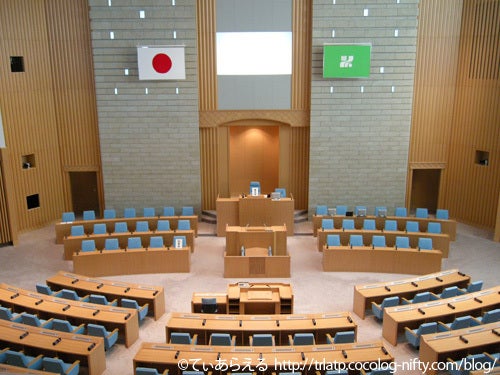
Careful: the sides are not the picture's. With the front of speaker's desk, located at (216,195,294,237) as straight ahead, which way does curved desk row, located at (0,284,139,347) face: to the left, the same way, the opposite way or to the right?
the opposite way

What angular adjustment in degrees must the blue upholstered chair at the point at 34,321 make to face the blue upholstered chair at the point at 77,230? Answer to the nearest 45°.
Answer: approximately 45° to its left

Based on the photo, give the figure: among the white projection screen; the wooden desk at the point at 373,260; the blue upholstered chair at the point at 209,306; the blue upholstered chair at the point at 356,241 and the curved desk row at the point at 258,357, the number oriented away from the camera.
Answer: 2

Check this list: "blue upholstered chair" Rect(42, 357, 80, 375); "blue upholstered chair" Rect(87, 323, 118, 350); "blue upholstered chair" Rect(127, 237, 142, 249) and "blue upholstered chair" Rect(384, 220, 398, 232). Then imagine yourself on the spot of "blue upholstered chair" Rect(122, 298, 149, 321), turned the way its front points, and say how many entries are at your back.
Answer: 2

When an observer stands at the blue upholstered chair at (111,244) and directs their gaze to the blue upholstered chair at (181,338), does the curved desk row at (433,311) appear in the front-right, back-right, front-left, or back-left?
front-left

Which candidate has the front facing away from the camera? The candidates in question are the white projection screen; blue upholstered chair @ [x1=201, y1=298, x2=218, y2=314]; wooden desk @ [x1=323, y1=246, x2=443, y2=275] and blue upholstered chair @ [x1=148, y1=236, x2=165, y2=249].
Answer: blue upholstered chair @ [x1=201, y1=298, x2=218, y2=314]

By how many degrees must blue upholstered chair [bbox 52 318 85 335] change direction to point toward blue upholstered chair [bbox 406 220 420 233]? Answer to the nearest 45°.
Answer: approximately 45° to its right

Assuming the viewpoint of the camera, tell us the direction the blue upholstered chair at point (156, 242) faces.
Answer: facing the viewer

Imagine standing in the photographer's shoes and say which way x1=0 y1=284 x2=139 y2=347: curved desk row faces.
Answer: facing away from the viewer and to the right of the viewer

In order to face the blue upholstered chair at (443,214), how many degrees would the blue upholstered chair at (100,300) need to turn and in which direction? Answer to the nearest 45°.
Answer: approximately 45° to its right

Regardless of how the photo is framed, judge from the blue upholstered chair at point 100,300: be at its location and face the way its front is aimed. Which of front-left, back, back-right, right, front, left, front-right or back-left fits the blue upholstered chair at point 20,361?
back

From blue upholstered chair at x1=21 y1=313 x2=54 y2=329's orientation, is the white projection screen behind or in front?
in front

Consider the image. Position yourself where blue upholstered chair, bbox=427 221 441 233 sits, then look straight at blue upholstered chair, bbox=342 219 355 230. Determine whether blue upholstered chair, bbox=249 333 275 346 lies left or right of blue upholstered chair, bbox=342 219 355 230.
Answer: left

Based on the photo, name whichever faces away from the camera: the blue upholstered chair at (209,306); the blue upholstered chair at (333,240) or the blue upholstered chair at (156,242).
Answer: the blue upholstered chair at (209,306)

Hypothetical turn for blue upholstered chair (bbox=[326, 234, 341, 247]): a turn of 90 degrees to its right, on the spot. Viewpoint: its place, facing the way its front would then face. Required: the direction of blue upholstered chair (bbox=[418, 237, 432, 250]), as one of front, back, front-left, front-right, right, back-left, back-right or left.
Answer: back

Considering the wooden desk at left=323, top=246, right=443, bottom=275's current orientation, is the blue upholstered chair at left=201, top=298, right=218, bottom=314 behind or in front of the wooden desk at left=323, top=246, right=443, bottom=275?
in front

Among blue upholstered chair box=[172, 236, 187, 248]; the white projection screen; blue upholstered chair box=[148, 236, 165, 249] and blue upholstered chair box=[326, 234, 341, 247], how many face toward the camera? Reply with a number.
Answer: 4

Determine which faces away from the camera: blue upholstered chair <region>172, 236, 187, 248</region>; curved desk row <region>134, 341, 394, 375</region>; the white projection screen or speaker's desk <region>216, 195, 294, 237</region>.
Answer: the curved desk row
